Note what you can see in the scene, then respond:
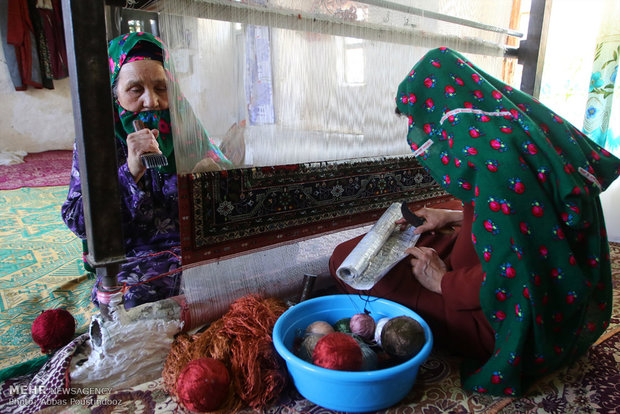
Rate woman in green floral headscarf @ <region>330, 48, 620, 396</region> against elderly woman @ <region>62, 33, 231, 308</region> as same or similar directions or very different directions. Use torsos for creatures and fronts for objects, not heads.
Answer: very different directions

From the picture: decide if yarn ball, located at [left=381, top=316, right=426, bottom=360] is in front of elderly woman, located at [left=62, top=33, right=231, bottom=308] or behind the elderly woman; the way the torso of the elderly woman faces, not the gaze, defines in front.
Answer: in front

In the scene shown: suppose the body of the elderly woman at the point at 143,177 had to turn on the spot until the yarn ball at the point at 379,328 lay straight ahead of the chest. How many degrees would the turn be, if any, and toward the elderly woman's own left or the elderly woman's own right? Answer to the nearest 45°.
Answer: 0° — they already face it

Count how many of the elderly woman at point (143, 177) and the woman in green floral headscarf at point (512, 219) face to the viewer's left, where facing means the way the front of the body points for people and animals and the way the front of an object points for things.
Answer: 1

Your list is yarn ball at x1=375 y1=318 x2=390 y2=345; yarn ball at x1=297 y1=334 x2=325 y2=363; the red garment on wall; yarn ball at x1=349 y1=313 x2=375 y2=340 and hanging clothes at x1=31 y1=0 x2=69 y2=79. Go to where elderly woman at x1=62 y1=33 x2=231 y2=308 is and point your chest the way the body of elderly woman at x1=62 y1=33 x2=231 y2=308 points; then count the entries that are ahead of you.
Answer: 3

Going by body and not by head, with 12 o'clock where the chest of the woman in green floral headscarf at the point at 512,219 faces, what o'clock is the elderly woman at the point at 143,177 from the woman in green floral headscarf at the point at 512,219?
the elderly woman at the point at 143,177 is roughly at 12 o'clock from the woman in green floral headscarf at the point at 512,219.

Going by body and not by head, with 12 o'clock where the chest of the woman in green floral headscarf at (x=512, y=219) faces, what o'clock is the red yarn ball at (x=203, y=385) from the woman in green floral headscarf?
The red yarn ball is roughly at 11 o'clock from the woman in green floral headscarf.

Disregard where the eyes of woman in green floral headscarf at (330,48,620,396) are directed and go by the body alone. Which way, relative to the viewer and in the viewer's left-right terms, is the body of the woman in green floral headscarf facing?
facing to the left of the viewer
